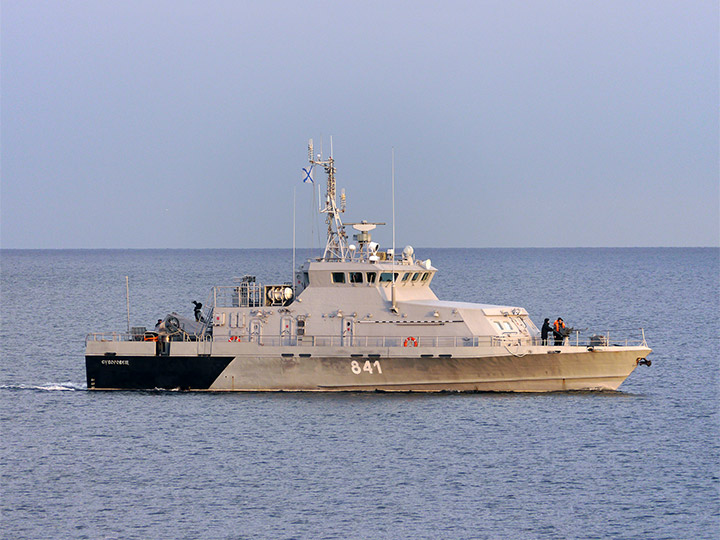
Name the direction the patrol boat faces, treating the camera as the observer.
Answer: facing to the right of the viewer
